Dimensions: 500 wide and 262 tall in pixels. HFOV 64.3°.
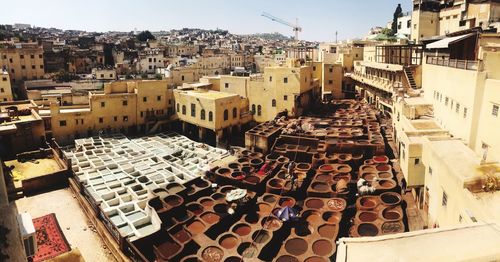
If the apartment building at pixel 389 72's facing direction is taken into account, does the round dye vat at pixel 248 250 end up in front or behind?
in front

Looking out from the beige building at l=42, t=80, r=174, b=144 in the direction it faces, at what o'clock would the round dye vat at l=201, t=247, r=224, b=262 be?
The round dye vat is roughly at 12 o'clock from the beige building.

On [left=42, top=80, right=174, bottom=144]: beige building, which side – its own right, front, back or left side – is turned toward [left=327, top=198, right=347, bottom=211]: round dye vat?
front

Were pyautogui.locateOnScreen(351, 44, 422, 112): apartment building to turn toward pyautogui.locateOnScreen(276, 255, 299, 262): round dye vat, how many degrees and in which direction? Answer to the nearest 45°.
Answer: approximately 45° to its left

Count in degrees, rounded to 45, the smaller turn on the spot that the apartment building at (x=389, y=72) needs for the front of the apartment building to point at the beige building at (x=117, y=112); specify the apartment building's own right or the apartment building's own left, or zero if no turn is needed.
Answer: approximately 45° to the apartment building's own right

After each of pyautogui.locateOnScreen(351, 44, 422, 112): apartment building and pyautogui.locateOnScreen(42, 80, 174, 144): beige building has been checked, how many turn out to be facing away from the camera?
0

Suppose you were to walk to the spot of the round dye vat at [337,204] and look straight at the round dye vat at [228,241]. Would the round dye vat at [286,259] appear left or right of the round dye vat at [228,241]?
left

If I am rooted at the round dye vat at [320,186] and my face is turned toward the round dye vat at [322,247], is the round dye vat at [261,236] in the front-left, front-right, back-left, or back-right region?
front-right

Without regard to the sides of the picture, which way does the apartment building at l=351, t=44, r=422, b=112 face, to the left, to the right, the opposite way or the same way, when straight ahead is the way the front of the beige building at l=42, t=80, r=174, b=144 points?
to the right

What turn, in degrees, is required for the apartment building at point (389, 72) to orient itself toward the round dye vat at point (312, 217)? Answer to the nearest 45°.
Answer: approximately 45° to its left

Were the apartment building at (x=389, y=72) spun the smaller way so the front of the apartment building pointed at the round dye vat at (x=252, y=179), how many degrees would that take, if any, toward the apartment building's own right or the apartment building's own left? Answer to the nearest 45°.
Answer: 0° — it already faces it

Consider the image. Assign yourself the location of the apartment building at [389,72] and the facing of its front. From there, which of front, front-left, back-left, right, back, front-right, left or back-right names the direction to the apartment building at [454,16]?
back

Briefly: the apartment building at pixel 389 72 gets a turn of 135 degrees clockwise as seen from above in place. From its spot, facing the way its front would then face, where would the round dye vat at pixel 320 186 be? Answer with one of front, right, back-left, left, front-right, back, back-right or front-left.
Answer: back

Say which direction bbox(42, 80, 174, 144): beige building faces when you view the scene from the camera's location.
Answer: facing the viewer

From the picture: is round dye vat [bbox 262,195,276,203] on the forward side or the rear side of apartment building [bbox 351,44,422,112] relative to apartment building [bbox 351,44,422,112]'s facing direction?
on the forward side

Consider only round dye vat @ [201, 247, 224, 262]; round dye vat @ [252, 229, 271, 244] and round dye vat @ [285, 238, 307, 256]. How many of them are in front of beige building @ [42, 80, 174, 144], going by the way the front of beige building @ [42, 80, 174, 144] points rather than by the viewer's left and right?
3

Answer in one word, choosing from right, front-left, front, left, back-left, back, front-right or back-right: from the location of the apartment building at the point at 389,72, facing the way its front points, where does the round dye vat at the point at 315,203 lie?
front-left

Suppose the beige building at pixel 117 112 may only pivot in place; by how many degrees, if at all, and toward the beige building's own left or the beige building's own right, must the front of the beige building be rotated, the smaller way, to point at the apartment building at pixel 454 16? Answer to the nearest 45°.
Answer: approximately 90° to the beige building's own left

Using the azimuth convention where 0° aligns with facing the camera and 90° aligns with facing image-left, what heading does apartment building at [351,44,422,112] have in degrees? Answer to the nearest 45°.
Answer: approximately 45°

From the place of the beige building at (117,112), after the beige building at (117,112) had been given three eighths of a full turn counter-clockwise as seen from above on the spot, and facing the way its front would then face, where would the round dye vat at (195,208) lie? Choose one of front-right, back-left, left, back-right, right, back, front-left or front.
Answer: back-right
